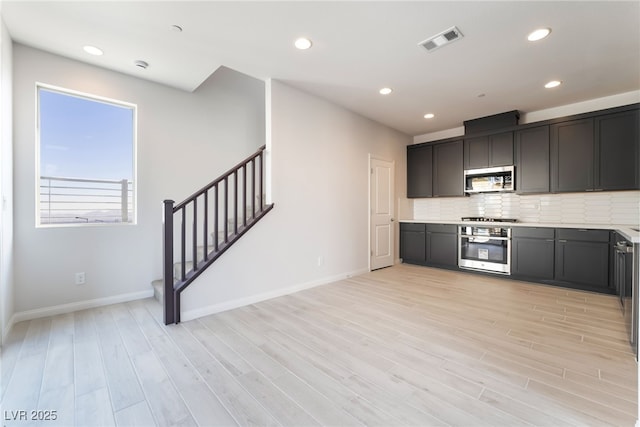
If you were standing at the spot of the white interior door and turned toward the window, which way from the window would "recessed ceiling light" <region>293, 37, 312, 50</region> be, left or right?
left

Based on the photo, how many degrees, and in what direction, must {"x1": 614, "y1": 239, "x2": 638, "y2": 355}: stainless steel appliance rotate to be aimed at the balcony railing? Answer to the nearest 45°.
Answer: approximately 45° to its left

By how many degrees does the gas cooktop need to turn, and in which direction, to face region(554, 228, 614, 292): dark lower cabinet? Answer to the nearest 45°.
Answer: approximately 45° to its left

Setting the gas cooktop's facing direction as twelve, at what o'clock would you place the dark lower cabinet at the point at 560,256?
The dark lower cabinet is roughly at 10 o'clock from the gas cooktop.

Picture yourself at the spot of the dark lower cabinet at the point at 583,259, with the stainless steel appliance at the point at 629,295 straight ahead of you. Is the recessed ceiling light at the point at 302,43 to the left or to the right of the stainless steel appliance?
right

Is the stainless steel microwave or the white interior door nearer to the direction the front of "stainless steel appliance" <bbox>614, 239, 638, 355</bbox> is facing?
the white interior door

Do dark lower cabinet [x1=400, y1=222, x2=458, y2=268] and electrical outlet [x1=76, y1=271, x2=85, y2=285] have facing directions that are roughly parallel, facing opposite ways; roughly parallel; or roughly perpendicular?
roughly perpendicular

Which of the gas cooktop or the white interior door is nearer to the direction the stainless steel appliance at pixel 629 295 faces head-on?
the white interior door

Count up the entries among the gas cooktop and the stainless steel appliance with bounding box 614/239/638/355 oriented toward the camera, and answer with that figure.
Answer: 1

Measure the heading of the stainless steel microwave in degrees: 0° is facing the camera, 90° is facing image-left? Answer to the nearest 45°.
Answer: approximately 0°

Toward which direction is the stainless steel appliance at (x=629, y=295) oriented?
to the viewer's left
